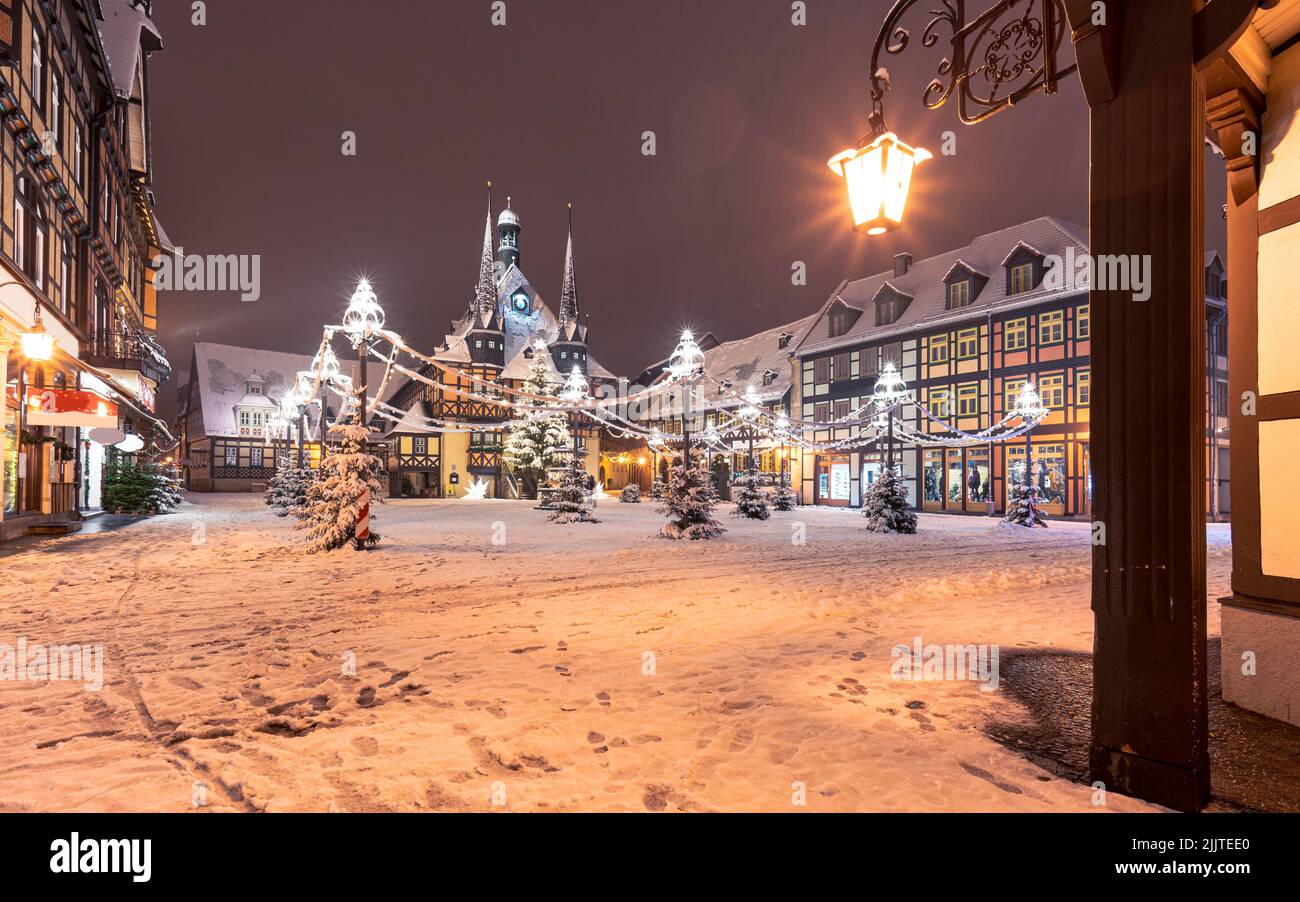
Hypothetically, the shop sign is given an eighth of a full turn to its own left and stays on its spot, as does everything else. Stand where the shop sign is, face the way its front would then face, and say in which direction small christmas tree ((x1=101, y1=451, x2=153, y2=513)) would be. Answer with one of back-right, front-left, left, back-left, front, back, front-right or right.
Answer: left

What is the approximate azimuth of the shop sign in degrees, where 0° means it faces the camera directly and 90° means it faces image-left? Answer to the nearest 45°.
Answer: approximately 315°

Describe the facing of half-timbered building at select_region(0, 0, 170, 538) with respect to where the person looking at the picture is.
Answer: facing to the right of the viewer

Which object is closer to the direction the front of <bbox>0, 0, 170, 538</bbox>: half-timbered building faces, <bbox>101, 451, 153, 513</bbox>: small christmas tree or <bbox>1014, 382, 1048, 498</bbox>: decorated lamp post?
the decorated lamp post
